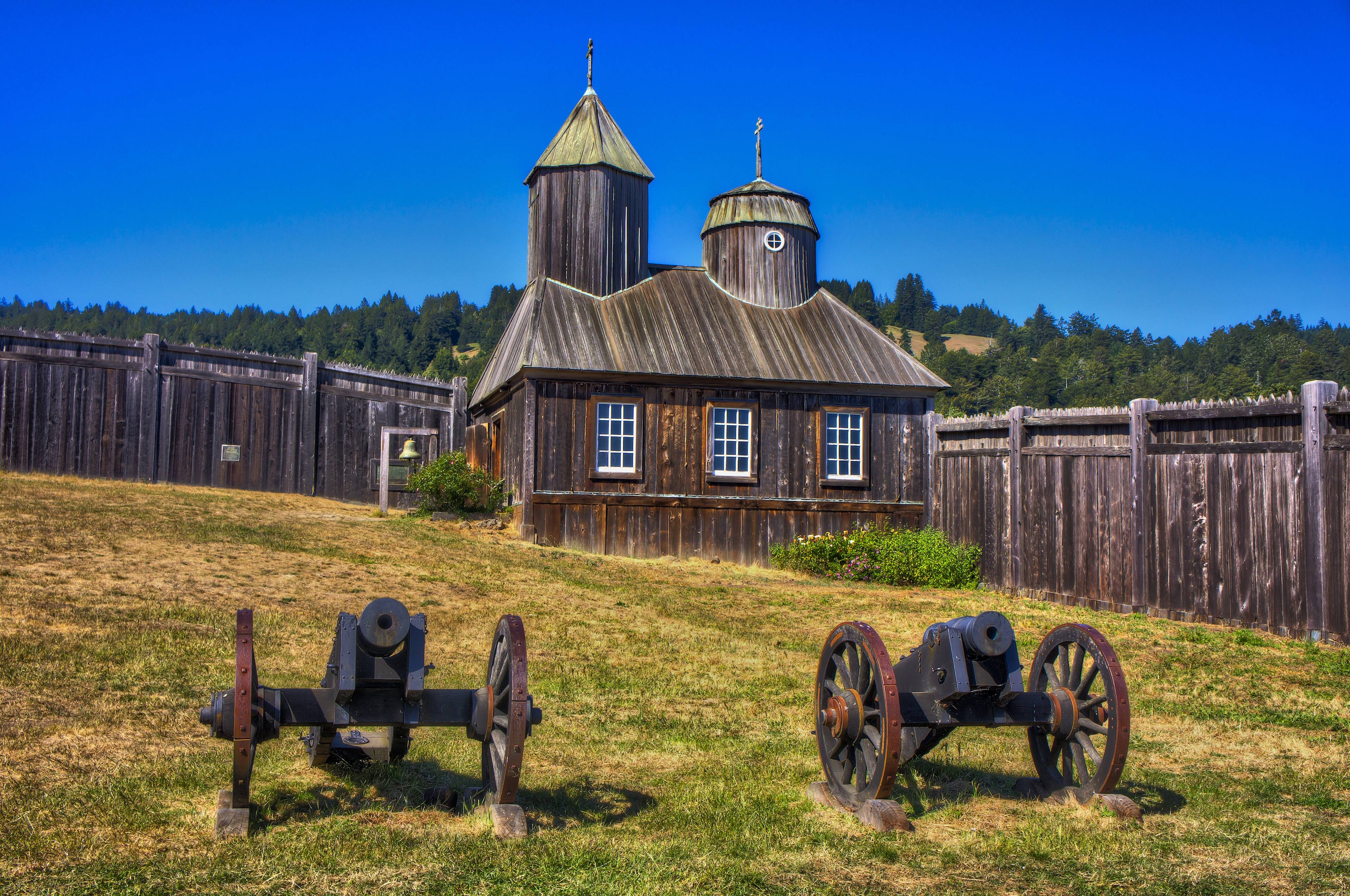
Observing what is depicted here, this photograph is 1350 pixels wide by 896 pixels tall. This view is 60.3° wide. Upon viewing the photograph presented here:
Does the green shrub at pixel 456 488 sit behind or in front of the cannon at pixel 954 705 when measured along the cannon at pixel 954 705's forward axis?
behind

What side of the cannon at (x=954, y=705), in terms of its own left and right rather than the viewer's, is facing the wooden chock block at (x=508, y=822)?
right

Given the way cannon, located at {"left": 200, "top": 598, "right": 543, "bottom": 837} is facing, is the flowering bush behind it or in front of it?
behind

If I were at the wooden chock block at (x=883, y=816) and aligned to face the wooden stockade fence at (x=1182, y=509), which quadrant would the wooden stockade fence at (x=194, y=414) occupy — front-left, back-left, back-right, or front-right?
front-left

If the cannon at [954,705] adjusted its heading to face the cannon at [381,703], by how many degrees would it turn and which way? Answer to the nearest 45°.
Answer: approximately 90° to its right

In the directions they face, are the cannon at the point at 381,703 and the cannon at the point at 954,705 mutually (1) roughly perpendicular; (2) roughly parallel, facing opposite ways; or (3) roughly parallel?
roughly parallel

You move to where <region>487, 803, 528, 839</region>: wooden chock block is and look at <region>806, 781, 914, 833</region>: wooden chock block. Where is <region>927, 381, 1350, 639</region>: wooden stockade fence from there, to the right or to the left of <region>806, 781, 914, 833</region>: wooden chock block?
left

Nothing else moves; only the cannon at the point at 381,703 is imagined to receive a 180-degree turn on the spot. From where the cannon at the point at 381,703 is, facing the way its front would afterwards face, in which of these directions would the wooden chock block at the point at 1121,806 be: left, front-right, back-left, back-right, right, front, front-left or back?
right

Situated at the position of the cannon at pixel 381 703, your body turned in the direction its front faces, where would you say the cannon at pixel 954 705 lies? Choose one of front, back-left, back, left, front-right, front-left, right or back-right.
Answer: left

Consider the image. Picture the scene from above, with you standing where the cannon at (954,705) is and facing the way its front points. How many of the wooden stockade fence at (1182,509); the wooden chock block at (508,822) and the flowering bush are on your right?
1

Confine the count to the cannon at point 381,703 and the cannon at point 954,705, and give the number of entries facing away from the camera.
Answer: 0

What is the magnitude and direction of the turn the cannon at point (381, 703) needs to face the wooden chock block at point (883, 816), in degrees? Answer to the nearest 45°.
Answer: approximately 90° to its left

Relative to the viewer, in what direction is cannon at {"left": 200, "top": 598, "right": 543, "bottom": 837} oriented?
toward the camera

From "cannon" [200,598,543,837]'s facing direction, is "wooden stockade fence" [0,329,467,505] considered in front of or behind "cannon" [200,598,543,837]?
behind

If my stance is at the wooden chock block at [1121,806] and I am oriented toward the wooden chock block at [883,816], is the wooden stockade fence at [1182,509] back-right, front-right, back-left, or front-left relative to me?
back-right

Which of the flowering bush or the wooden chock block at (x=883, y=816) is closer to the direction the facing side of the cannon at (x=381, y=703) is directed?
the wooden chock block
